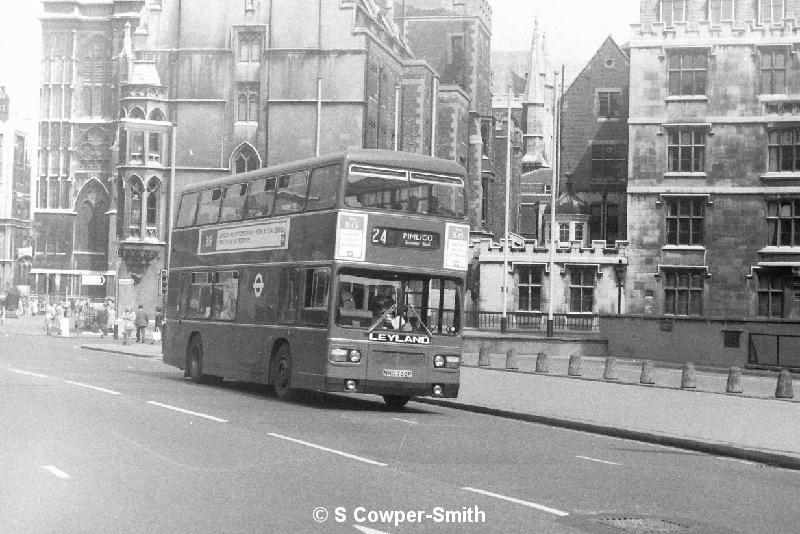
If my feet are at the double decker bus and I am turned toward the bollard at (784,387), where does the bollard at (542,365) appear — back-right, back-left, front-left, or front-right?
front-left

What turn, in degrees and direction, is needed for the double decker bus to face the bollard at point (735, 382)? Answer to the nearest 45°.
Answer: approximately 90° to its left

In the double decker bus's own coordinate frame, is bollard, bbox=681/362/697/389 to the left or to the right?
on its left

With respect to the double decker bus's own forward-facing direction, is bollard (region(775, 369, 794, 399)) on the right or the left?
on its left

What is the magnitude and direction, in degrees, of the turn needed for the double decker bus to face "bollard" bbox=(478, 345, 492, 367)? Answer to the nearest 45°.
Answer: approximately 135° to its left

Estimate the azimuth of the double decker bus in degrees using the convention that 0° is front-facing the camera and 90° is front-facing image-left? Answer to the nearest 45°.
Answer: approximately 315°

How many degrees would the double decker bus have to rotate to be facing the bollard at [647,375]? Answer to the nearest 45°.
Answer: approximately 90° to its left
